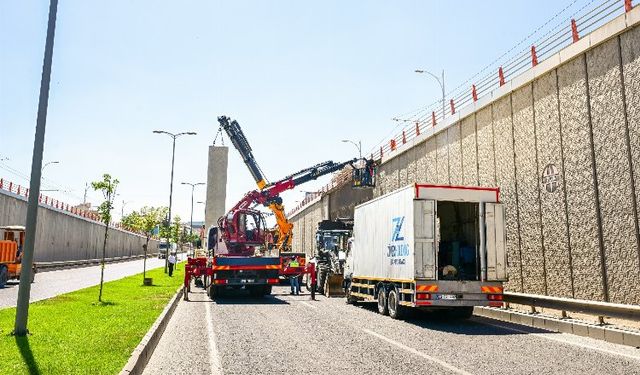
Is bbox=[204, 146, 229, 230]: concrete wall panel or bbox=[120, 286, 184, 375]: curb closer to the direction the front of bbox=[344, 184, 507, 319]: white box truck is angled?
the concrete wall panel

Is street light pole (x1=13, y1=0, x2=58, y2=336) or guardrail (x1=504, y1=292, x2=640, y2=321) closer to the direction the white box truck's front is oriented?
the street light pole

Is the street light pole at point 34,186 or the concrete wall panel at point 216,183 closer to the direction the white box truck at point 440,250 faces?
the concrete wall panel

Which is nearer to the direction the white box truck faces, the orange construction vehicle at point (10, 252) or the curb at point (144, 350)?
the orange construction vehicle

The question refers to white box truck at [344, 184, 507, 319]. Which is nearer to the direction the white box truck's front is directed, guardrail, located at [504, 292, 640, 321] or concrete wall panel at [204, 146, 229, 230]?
the concrete wall panel

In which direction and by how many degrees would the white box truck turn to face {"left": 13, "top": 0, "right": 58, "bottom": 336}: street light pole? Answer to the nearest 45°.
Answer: approximately 90° to its left

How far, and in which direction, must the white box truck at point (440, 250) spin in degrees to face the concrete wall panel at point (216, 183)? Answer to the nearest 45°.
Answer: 0° — it already faces it

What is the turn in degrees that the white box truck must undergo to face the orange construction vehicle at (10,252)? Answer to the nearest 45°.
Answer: approximately 45° to its left

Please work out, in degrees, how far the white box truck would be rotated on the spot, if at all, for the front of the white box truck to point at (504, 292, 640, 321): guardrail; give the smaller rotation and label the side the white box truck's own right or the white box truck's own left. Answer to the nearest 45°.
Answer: approximately 135° to the white box truck's own right

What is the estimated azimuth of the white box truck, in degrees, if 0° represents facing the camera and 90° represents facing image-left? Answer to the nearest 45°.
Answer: approximately 135°

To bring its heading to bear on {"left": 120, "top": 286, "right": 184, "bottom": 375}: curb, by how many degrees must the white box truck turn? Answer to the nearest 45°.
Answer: approximately 90° to its left
